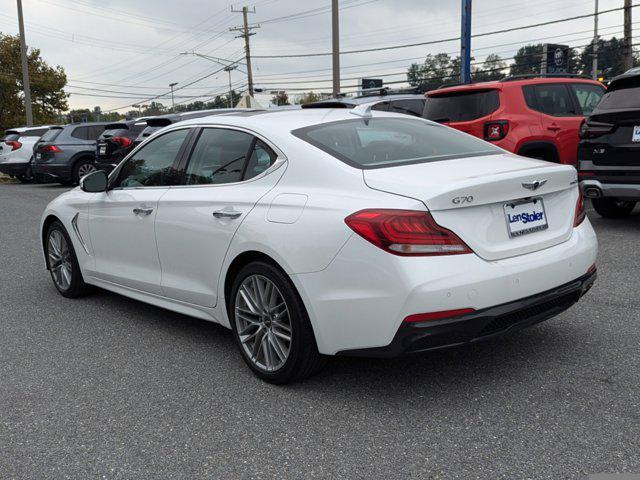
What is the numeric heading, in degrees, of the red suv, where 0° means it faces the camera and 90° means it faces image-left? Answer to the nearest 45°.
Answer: approximately 225°

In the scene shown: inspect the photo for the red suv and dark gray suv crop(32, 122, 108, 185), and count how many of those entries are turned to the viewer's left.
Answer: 0

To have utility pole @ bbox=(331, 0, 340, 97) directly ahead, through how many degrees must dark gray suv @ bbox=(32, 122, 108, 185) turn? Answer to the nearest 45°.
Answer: approximately 45° to its right

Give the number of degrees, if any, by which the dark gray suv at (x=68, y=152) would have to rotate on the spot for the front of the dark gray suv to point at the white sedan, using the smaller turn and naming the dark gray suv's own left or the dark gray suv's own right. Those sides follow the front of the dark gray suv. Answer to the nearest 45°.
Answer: approximately 135° to the dark gray suv's own right

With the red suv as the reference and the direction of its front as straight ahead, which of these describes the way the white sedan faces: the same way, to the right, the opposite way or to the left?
to the left

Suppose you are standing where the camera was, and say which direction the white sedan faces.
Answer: facing away from the viewer and to the left of the viewer

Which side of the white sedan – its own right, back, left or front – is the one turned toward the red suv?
right

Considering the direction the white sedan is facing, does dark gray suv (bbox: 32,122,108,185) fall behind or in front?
in front

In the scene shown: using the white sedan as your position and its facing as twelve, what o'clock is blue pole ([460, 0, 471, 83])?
The blue pole is roughly at 2 o'clock from the white sedan.

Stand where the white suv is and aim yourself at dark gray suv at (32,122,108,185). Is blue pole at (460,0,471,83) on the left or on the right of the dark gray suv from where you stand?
left

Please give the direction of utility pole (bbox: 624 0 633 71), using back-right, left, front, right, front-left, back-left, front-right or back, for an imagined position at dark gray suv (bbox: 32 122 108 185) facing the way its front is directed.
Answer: front-right

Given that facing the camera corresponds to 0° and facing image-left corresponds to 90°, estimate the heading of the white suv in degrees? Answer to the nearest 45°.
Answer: approximately 225°

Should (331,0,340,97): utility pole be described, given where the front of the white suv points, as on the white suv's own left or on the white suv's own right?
on the white suv's own right
